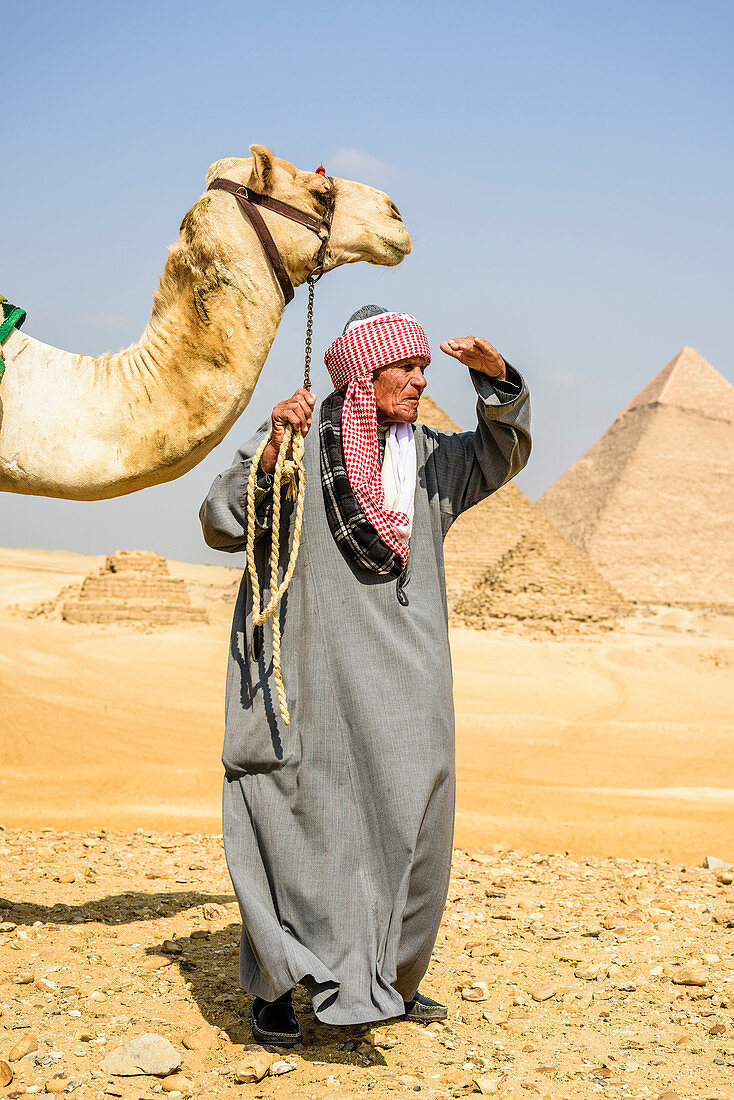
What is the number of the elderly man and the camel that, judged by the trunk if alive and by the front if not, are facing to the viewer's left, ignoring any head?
0

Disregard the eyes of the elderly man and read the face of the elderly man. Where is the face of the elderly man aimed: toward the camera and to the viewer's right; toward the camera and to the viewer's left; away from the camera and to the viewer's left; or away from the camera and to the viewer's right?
toward the camera and to the viewer's right

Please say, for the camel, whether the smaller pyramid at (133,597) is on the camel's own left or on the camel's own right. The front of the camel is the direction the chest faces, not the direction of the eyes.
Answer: on the camel's own left

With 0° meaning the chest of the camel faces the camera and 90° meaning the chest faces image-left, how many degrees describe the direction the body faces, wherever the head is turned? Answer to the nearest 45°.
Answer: approximately 270°

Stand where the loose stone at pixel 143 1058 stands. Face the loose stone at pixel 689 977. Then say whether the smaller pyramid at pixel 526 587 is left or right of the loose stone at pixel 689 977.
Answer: left
